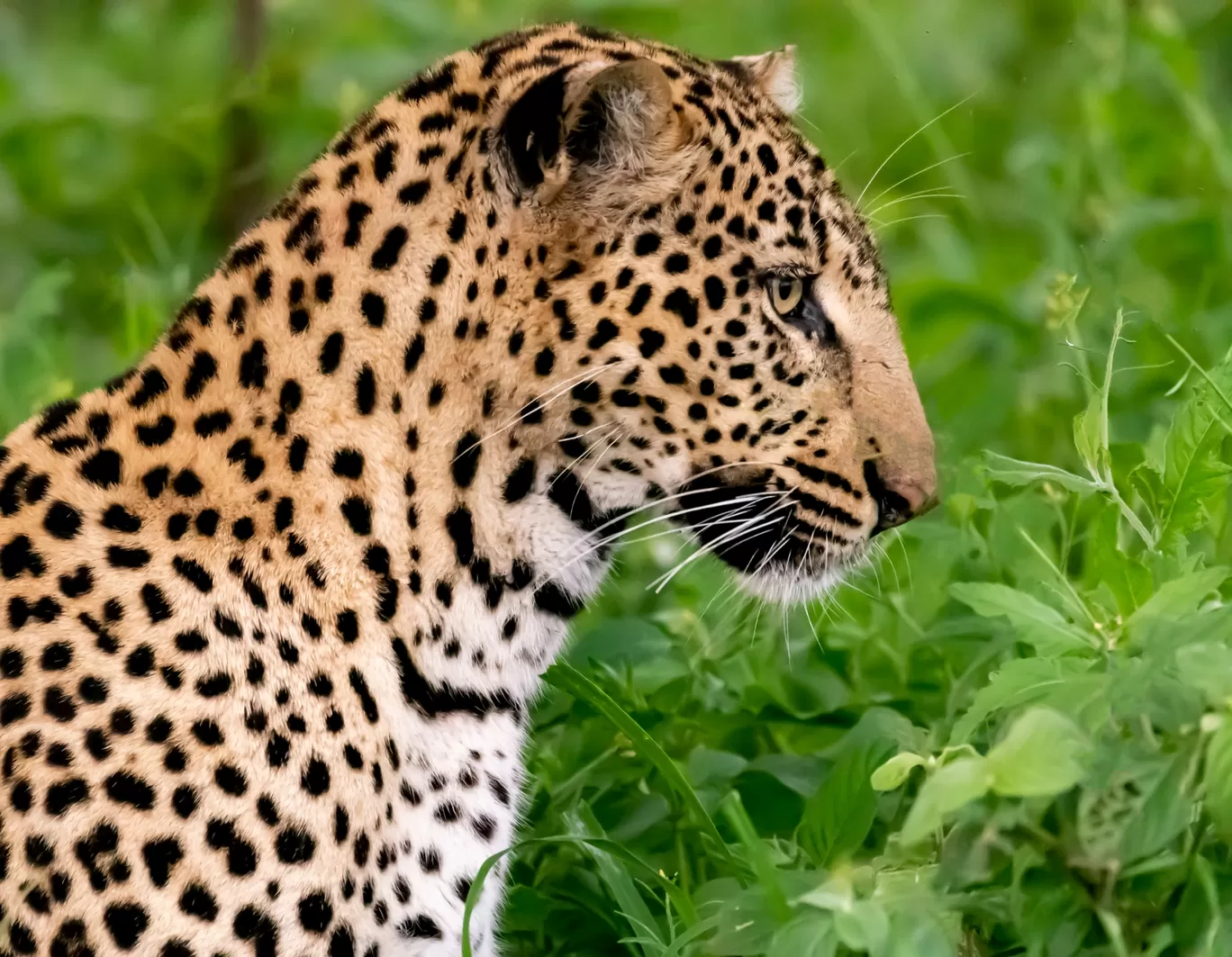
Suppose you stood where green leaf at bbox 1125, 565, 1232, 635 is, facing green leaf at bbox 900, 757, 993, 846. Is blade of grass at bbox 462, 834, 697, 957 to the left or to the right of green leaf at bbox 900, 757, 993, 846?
right

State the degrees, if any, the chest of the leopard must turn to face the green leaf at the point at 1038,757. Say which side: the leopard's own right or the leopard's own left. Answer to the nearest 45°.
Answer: approximately 45° to the leopard's own right

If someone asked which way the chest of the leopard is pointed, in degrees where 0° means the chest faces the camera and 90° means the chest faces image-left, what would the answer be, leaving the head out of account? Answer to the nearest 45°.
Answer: approximately 270°

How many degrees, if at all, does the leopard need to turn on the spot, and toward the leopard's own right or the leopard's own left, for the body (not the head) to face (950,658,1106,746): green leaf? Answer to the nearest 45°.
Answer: approximately 45° to the leopard's own right
